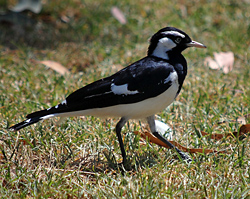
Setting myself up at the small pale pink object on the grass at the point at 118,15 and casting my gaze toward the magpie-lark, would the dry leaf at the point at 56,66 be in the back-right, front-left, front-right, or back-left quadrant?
front-right

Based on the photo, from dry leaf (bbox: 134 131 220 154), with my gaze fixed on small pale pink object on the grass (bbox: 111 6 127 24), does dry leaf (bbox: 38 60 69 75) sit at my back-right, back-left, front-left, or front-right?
front-left

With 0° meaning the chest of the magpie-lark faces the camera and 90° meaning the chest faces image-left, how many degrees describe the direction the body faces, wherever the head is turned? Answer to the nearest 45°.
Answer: approximately 270°

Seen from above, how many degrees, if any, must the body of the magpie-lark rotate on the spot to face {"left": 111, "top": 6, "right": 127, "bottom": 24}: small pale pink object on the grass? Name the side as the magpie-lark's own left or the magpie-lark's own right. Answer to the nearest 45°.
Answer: approximately 90° to the magpie-lark's own left

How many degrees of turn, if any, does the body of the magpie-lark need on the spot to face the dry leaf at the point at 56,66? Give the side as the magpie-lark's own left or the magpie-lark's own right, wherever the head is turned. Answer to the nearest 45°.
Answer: approximately 90° to the magpie-lark's own left
